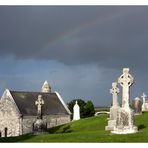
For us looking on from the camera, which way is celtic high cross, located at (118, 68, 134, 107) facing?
facing the viewer

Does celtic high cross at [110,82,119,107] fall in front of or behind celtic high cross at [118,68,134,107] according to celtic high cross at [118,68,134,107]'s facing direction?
behind
